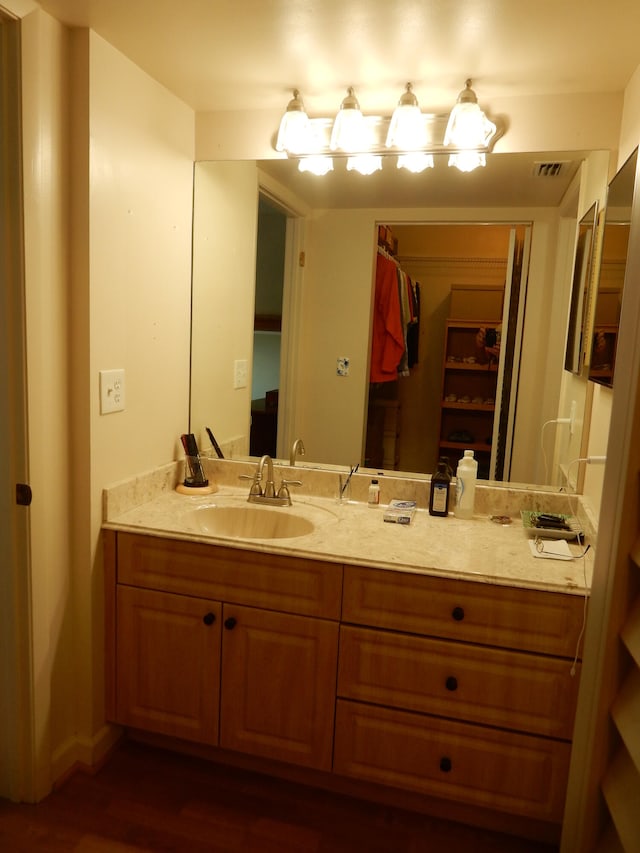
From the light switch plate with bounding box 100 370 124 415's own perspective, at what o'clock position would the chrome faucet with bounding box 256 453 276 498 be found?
The chrome faucet is roughly at 10 o'clock from the light switch plate.

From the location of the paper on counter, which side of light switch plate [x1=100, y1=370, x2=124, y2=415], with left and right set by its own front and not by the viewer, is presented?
front

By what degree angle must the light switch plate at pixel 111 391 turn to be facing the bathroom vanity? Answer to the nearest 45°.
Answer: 0° — it already faces it

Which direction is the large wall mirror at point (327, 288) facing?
toward the camera

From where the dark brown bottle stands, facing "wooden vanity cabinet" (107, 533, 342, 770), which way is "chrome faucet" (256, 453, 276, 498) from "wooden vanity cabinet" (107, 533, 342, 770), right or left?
right

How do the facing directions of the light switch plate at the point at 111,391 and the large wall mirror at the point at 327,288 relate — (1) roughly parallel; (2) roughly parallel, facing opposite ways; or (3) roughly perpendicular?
roughly perpendicular

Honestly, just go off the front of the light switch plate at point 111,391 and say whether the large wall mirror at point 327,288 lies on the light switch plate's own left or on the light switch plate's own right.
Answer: on the light switch plate's own left

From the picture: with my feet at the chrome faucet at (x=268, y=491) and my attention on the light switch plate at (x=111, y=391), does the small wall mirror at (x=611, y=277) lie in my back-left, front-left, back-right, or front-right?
back-left

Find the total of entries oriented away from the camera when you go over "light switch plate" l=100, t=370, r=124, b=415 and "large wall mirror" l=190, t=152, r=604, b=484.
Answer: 0

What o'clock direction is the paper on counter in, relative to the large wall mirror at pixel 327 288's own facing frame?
The paper on counter is roughly at 10 o'clock from the large wall mirror.

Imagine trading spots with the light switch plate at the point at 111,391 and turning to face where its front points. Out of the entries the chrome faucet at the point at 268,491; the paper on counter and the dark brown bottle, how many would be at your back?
0

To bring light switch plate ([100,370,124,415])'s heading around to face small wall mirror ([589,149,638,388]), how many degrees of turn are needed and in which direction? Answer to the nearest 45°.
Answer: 0° — it already faces it

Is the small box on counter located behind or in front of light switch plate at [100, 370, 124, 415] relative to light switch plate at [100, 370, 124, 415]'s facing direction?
in front
